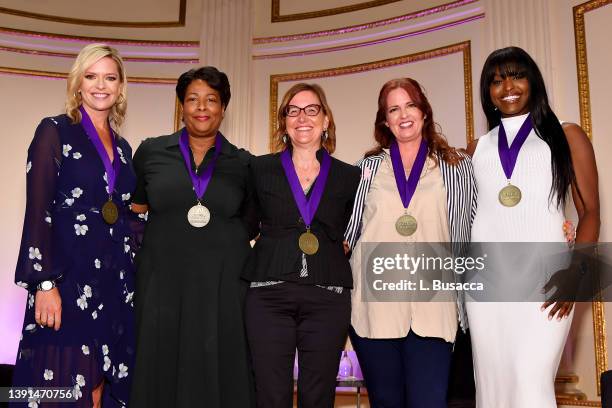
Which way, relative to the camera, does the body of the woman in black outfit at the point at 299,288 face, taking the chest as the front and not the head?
toward the camera

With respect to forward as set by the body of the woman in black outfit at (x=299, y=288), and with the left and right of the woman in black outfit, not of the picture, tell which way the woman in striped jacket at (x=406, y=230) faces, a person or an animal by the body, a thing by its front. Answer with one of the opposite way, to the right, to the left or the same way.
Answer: the same way

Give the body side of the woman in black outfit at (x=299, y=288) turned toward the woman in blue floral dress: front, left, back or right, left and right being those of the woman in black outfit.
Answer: right

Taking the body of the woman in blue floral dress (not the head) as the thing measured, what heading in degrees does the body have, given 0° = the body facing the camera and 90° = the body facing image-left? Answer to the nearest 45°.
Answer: approximately 315°

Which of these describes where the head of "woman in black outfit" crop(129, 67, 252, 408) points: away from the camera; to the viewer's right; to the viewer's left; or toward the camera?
toward the camera

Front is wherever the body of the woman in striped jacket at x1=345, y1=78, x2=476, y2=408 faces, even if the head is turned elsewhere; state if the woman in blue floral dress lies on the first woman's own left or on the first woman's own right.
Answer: on the first woman's own right

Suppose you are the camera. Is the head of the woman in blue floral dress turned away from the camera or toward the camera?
toward the camera

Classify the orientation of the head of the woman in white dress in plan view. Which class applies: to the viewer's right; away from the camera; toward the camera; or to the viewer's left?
toward the camera

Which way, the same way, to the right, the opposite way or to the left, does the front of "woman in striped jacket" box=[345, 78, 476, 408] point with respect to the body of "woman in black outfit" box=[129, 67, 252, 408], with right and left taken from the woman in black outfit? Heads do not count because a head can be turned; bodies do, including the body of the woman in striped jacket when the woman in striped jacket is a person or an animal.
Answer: the same way

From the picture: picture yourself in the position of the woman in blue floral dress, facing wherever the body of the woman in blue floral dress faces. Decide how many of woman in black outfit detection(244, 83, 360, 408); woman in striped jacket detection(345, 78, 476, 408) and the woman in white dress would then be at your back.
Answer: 0

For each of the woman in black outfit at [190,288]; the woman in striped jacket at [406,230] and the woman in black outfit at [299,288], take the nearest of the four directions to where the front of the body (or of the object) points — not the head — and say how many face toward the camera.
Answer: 3

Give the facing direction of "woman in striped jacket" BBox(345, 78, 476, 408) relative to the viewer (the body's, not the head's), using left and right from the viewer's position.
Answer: facing the viewer

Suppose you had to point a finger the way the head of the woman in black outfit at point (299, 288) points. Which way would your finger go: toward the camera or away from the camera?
toward the camera

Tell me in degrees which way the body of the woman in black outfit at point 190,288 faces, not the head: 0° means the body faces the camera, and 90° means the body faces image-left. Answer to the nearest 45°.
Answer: approximately 0°
